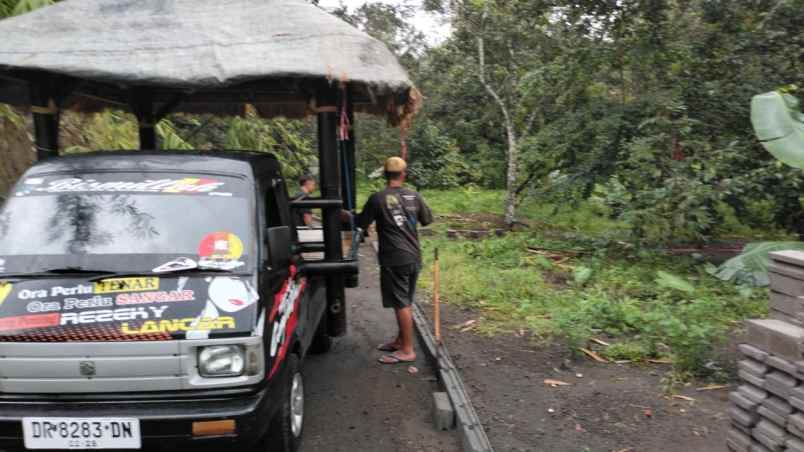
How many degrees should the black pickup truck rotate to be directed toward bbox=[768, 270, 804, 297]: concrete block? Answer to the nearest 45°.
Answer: approximately 90° to its left

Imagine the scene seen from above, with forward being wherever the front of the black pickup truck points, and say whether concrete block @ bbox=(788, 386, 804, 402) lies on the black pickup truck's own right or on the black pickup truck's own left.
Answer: on the black pickup truck's own left

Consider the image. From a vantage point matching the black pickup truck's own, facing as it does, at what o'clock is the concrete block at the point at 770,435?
The concrete block is roughly at 10 o'clock from the black pickup truck.

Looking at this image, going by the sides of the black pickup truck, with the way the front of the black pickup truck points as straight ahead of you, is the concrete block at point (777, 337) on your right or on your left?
on your left

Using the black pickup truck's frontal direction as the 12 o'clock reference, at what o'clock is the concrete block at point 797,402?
The concrete block is roughly at 10 o'clock from the black pickup truck.

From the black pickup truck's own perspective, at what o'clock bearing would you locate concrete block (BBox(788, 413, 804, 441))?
The concrete block is roughly at 10 o'clock from the black pickup truck.

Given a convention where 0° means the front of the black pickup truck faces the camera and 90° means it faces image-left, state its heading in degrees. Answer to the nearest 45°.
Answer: approximately 0°

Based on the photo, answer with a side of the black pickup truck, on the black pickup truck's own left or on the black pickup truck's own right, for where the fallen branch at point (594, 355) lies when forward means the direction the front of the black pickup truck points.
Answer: on the black pickup truck's own left

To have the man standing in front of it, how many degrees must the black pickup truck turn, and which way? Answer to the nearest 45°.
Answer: approximately 135° to its left

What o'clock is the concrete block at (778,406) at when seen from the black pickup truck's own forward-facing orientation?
The concrete block is roughly at 10 o'clock from the black pickup truck.

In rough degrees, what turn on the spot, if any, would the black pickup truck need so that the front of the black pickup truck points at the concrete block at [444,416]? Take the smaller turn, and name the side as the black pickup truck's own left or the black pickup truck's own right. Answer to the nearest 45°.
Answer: approximately 90° to the black pickup truck's own left

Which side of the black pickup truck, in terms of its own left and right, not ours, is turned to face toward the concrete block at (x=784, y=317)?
left

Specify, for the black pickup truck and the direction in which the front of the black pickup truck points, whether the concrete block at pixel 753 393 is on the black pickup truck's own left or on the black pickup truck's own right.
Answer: on the black pickup truck's own left
